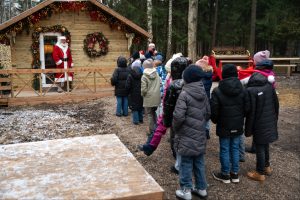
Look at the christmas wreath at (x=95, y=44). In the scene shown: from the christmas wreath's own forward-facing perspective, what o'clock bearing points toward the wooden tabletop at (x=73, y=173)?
The wooden tabletop is roughly at 12 o'clock from the christmas wreath.

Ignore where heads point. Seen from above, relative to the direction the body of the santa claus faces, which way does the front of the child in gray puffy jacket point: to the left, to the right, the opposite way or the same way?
the opposite way

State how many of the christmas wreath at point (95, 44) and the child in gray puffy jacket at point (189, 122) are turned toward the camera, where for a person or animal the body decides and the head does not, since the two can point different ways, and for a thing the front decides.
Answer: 1

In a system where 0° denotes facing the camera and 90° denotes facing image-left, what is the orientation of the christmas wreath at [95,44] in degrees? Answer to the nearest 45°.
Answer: approximately 0°

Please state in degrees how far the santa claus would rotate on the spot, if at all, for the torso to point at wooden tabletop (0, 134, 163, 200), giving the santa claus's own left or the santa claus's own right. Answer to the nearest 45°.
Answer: approximately 45° to the santa claus's own right

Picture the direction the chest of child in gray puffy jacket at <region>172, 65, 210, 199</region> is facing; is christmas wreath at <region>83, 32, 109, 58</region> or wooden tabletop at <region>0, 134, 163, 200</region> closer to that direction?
the christmas wreath

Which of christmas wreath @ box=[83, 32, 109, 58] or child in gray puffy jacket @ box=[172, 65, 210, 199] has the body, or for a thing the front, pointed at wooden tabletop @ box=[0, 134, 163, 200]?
the christmas wreath

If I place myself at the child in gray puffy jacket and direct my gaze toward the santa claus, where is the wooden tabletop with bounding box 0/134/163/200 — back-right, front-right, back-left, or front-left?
back-left

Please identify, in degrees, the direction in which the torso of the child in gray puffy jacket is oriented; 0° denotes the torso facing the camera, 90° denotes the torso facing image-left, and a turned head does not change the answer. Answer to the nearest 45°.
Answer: approximately 135°

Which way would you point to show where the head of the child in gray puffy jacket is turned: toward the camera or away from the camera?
away from the camera

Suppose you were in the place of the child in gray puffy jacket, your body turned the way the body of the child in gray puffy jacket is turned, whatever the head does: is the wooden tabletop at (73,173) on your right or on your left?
on your left

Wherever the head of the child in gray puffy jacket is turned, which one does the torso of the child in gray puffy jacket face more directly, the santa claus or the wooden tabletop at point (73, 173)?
the santa claus

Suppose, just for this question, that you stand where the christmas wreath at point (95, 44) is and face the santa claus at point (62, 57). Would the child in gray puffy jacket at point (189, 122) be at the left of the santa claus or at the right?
left

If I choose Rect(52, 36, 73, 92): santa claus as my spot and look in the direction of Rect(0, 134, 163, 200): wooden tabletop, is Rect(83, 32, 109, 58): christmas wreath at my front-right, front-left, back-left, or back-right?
back-left

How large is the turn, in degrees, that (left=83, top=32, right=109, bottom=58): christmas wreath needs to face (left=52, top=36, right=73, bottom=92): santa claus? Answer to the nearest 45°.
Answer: approximately 45° to its right
